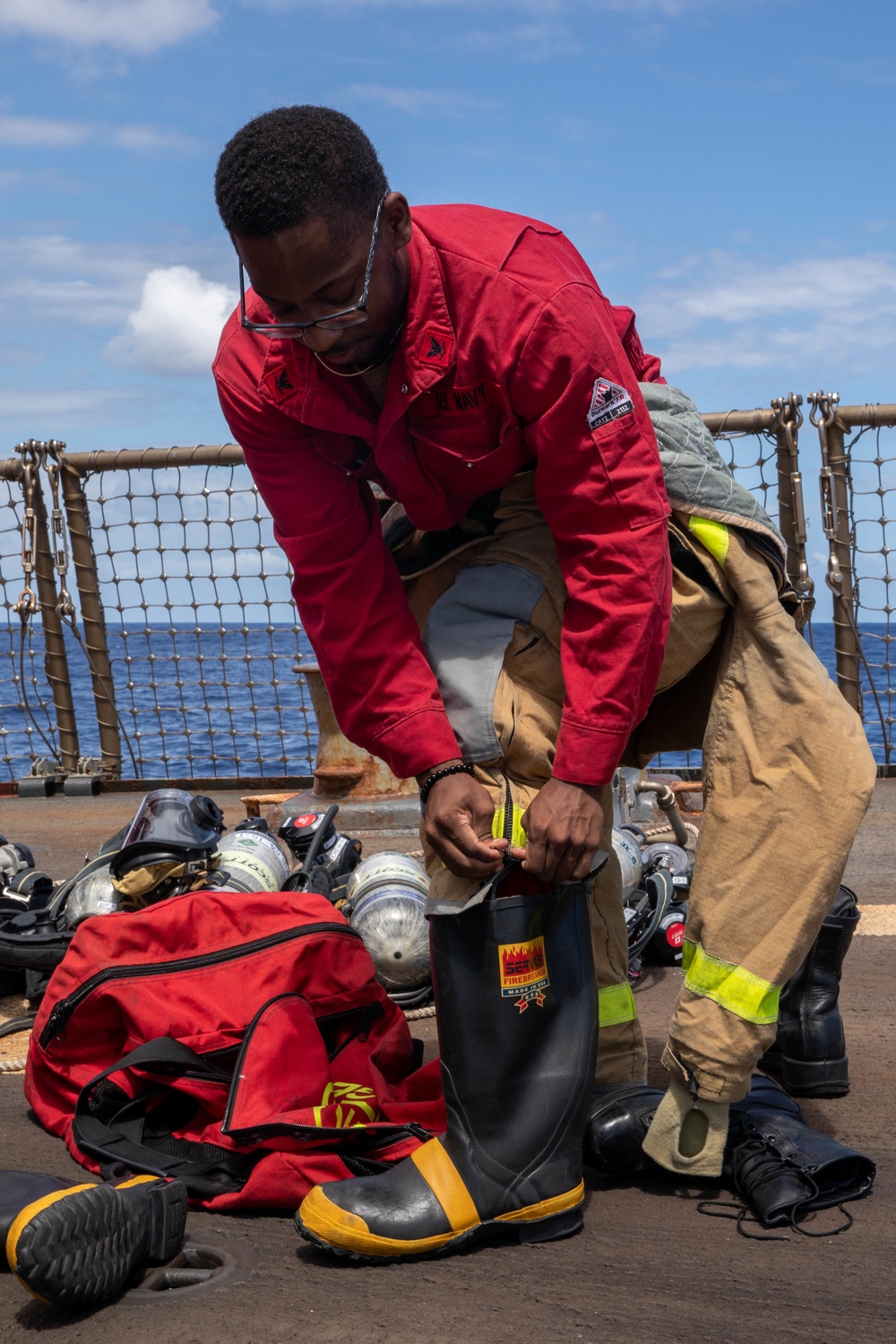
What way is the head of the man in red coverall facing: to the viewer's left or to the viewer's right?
to the viewer's left

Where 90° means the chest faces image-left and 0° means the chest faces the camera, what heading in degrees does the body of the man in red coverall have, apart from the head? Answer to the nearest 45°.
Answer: approximately 45°
